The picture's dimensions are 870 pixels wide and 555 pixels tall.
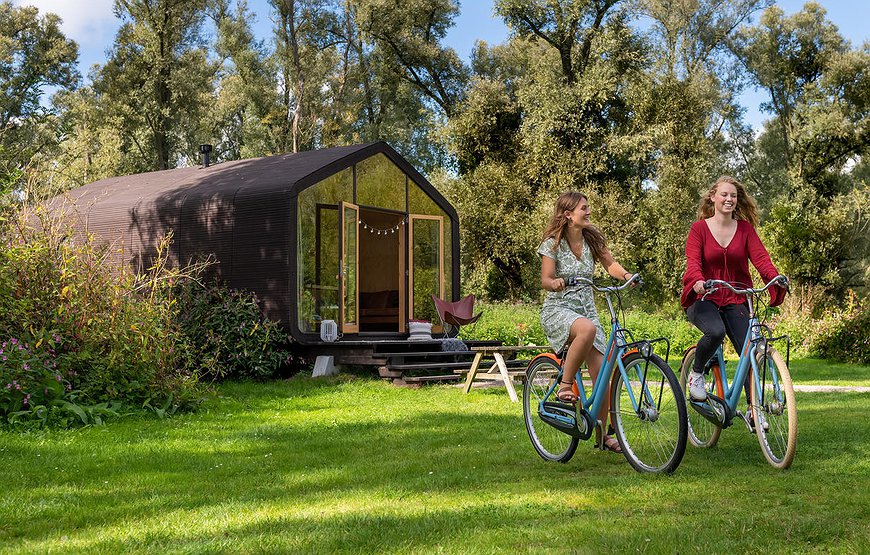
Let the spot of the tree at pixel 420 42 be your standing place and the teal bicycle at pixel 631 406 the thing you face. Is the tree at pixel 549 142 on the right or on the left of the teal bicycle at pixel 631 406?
left

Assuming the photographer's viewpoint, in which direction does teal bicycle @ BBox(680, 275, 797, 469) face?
facing the viewer and to the right of the viewer

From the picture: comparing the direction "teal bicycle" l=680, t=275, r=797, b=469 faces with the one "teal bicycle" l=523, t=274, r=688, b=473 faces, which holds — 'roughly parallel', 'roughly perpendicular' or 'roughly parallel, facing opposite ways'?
roughly parallel

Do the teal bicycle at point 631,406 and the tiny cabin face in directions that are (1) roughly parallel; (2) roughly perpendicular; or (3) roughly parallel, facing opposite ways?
roughly parallel

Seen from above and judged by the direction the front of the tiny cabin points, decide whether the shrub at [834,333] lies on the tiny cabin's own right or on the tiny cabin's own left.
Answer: on the tiny cabin's own left

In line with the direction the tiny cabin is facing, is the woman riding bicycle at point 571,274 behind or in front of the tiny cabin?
in front

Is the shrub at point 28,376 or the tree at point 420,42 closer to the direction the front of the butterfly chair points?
the shrub

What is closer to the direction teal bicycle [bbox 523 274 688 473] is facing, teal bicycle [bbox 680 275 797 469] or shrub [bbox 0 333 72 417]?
the teal bicycle

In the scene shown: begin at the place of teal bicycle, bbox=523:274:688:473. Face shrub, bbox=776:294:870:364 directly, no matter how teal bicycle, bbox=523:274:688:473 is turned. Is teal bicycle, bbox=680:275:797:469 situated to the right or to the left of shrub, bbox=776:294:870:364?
right

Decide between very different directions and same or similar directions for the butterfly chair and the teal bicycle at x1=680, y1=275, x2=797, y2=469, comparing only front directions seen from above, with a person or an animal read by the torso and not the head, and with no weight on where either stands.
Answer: same or similar directions

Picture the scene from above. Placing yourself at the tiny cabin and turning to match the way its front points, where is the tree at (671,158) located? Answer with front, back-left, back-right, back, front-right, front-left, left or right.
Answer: left

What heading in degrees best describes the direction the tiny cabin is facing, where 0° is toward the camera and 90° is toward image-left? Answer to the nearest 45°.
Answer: approximately 315°

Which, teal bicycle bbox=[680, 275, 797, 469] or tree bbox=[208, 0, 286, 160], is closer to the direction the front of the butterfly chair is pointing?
the teal bicycle

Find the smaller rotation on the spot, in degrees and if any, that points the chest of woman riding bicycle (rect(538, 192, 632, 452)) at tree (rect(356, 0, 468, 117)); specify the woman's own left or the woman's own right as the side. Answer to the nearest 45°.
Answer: approximately 135° to the woman's own left

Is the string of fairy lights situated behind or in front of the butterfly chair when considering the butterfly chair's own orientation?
behind

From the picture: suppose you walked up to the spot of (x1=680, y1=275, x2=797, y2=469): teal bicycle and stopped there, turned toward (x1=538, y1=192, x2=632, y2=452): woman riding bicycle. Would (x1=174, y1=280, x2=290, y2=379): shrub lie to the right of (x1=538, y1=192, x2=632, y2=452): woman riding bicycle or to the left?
right
